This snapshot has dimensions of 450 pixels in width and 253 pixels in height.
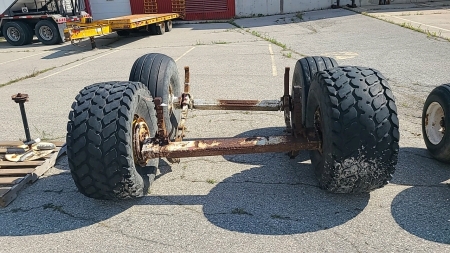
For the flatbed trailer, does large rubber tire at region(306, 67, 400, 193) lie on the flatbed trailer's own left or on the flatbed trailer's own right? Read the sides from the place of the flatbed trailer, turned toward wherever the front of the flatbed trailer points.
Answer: on the flatbed trailer's own left

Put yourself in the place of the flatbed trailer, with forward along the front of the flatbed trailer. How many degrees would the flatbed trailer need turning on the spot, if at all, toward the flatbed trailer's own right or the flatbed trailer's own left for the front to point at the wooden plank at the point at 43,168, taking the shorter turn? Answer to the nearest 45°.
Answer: approximately 45° to the flatbed trailer's own left

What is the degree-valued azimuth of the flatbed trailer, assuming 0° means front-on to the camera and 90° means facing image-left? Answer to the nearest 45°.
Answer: approximately 45°

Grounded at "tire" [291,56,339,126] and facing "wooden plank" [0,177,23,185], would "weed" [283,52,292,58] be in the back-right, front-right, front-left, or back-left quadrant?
back-right
